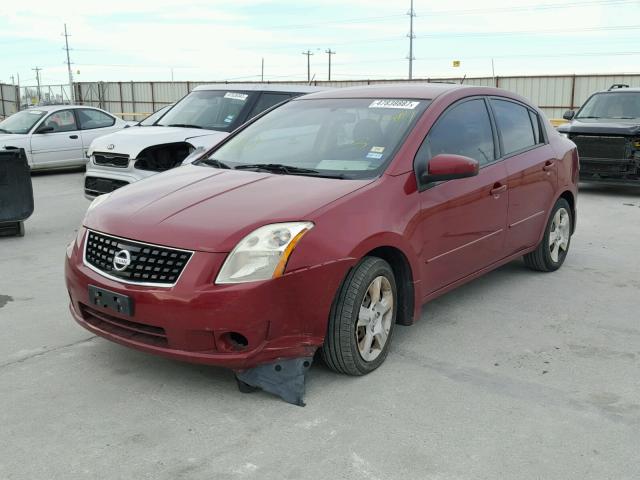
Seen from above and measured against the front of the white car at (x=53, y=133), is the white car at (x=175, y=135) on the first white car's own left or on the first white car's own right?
on the first white car's own left

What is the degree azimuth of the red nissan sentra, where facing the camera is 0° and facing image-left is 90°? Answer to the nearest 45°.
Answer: approximately 45°

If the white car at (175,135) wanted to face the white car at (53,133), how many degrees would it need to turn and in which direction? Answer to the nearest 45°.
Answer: approximately 90° to its right

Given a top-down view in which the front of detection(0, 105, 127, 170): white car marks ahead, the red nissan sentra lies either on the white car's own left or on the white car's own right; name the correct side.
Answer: on the white car's own left

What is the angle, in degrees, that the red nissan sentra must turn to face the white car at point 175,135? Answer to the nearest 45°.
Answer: approximately 135° to its right

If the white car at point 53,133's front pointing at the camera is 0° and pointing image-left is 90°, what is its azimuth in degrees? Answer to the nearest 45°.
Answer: approximately 45°

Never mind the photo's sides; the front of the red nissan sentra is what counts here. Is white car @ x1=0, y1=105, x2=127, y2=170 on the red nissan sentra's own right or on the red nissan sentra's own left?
on the red nissan sentra's own right

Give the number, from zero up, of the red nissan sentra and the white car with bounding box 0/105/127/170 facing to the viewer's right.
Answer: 0
